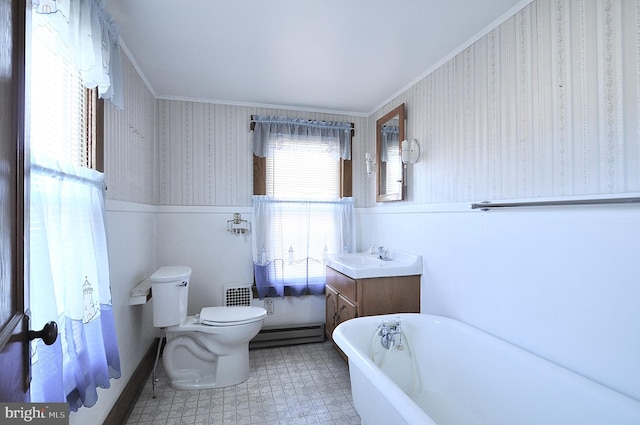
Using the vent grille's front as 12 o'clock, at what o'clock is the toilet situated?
The toilet is roughly at 1 o'clock from the vent grille.

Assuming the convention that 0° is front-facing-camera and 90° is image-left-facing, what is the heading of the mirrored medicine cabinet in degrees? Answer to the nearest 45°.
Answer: approximately 45°

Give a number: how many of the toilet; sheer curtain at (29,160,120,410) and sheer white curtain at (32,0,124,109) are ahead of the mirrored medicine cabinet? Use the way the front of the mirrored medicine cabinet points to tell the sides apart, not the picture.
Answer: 3

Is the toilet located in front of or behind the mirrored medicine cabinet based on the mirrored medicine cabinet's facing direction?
in front

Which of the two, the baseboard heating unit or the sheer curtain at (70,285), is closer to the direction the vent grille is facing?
the sheer curtain

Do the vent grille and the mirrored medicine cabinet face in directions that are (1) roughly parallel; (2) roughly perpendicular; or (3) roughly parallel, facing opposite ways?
roughly perpendicular

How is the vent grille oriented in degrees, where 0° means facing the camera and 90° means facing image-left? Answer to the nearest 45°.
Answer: approximately 0°
